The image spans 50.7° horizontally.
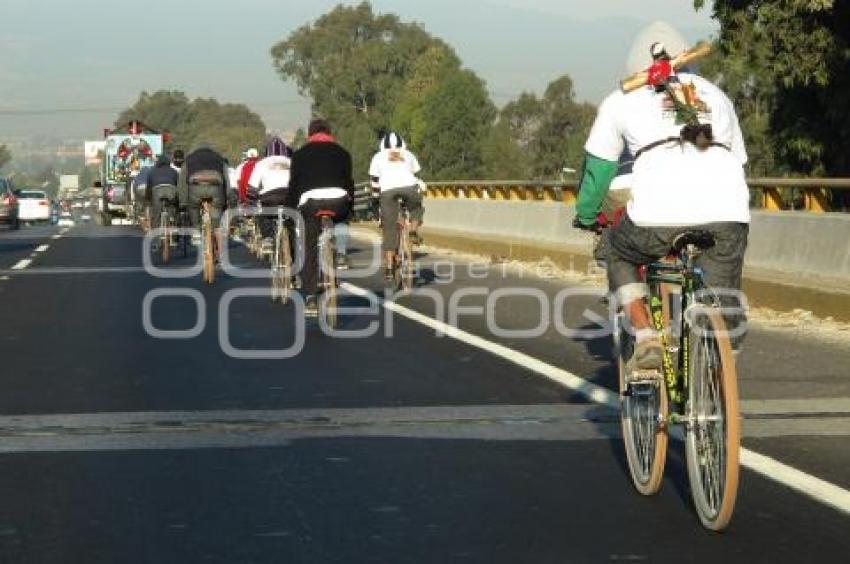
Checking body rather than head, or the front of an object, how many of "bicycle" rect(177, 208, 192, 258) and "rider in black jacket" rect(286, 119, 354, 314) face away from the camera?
2

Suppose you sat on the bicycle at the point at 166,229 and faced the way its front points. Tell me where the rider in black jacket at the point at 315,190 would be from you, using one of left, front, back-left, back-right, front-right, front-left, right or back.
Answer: back

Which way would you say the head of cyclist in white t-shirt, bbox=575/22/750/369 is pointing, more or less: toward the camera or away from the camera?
away from the camera

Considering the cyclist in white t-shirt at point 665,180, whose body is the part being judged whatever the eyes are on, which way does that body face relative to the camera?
away from the camera

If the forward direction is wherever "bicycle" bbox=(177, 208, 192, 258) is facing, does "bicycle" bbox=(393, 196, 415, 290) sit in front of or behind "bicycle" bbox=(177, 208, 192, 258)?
behind

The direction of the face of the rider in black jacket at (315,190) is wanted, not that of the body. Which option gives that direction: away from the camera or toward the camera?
away from the camera

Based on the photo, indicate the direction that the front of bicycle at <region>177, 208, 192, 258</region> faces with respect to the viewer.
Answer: facing away from the viewer

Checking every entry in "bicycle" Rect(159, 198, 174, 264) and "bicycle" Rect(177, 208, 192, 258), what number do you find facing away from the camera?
2

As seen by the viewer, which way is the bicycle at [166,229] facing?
away from the camera

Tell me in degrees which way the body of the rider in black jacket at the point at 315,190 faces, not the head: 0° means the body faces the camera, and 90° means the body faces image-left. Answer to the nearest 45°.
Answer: approximately 180°
